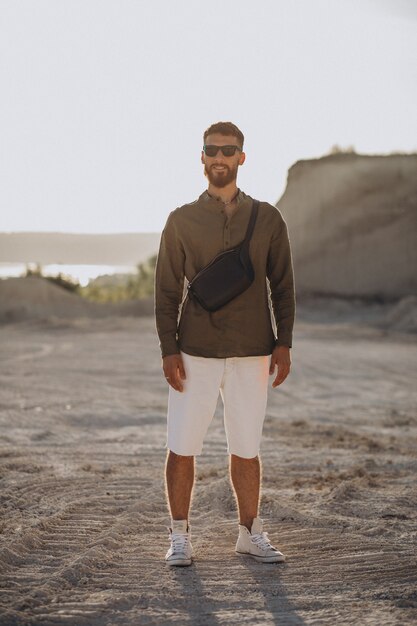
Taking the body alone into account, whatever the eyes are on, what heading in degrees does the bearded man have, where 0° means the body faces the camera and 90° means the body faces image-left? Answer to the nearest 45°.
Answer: approximately 0°
